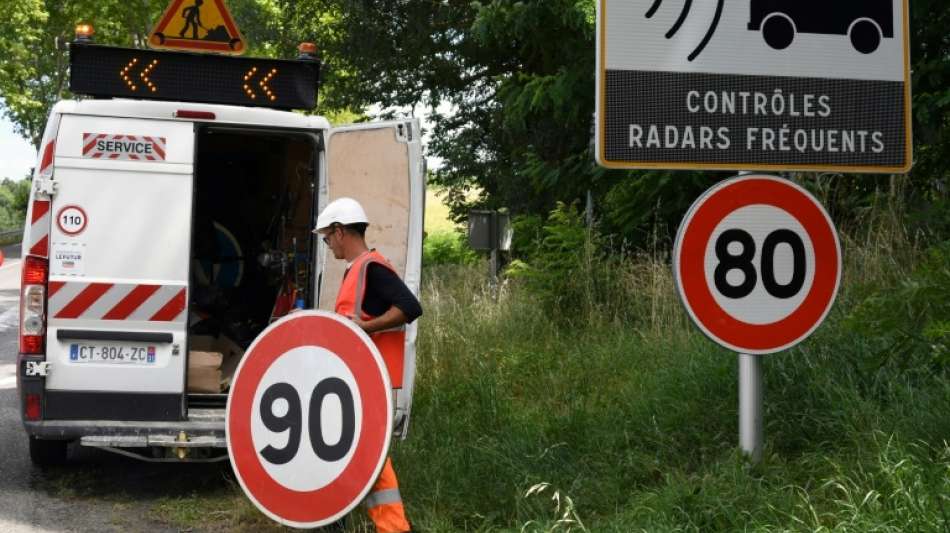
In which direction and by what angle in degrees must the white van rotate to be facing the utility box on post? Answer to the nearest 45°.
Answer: approximately 45° to its right

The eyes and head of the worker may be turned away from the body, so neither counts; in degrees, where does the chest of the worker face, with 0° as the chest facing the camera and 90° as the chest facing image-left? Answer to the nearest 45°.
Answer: approximately 90°

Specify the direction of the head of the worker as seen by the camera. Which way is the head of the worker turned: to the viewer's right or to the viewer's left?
to the viewer's left

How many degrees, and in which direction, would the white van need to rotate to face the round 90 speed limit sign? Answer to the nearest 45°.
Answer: approximately 180°

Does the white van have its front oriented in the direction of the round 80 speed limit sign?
no

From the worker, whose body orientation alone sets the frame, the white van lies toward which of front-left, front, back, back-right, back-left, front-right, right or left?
front-right

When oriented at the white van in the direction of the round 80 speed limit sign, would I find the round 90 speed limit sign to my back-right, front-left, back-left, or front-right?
front-right

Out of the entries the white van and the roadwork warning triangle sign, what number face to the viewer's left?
0

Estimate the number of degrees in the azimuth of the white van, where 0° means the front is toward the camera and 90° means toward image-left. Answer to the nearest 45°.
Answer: approximately 180°

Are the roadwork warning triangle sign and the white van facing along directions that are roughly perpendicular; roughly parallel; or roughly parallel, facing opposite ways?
roughly parallel, facing opposite ways

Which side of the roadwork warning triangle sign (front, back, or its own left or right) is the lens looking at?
front

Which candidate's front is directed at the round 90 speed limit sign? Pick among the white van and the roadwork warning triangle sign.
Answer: the roadwork warning triangle sign

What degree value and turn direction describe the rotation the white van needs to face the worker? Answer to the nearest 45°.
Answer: approximately 135° to its right

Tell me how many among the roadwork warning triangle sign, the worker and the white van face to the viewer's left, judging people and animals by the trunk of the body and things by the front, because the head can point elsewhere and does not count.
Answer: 1
